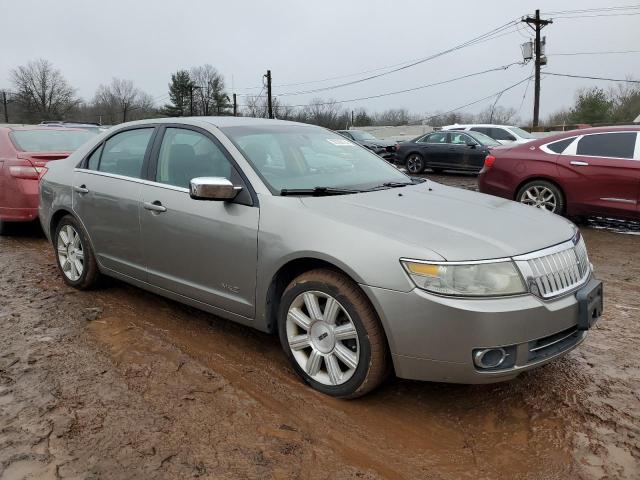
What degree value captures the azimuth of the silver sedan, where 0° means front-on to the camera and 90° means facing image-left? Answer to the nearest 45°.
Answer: approximately 315°

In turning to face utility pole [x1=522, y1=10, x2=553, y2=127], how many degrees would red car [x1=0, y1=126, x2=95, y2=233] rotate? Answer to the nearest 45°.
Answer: approximately 90° to its right

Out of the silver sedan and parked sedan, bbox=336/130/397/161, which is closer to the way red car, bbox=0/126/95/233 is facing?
the parked sedan

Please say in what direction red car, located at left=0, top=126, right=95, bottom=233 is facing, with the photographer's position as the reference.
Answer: facing away from the viewer and to the left of the viewer

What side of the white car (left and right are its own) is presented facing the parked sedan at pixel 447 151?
right
